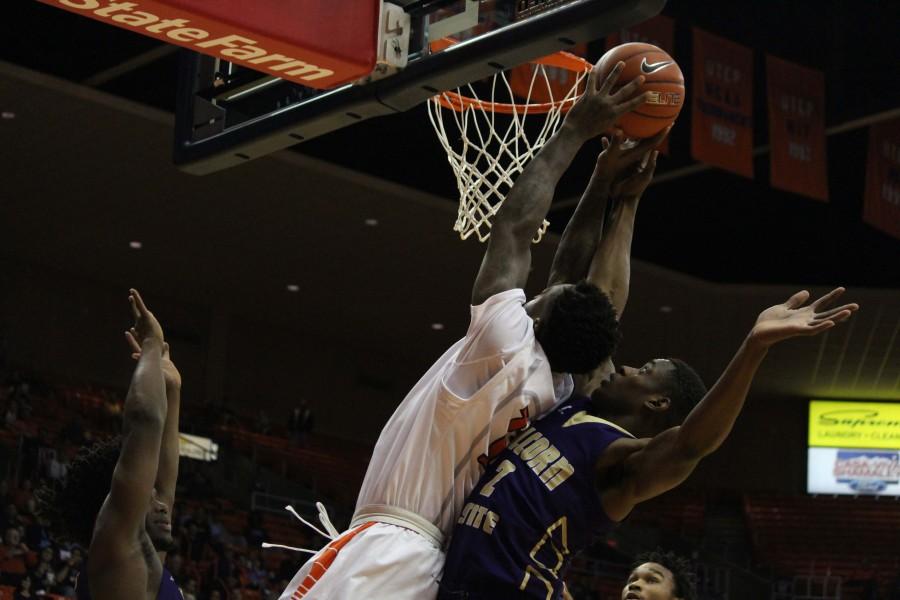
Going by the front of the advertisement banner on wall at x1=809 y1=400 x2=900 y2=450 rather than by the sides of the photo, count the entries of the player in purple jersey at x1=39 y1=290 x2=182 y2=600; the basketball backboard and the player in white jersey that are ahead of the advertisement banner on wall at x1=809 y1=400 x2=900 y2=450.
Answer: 3

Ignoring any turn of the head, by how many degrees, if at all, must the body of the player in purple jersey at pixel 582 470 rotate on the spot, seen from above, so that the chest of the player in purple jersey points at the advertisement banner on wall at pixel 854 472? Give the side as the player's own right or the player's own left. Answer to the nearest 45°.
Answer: approximately 135° to the player's own right

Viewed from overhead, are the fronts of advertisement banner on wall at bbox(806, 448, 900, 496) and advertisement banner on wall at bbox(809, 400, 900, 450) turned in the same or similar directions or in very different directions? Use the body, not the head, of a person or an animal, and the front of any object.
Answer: same or similar directions

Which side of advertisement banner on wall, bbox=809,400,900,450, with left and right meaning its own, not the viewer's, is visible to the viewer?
front

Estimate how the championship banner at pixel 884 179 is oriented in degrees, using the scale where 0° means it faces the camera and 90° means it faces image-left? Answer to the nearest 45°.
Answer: approximately 45°

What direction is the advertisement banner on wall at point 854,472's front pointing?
toward the camera

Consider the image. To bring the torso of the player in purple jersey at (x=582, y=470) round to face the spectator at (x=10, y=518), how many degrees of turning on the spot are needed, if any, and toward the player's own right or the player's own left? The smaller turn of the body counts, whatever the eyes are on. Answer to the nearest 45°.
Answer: approximately 90° to the player's own right

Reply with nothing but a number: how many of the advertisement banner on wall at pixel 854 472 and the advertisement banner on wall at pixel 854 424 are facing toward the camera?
2

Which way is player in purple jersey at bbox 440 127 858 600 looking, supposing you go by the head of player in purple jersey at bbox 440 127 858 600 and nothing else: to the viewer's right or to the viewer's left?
to the viewer's left

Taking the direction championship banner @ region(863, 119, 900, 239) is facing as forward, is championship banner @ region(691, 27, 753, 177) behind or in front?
in front

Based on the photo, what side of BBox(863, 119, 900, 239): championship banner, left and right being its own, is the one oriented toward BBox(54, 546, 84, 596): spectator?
right
